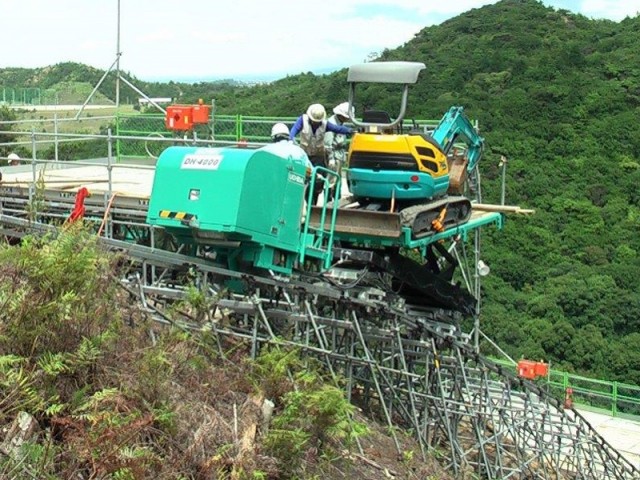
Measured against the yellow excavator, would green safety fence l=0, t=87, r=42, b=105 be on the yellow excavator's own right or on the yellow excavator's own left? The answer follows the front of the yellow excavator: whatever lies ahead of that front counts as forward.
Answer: on the yellow excavator's own left

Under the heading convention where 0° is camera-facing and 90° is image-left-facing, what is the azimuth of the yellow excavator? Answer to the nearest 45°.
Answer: approximately 225°

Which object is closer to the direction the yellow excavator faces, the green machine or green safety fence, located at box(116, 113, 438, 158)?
the green safety fence

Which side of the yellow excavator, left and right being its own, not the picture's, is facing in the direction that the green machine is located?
back

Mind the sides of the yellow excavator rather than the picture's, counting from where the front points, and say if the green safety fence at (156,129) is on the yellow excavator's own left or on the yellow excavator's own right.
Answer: on the yellow excavator's own left

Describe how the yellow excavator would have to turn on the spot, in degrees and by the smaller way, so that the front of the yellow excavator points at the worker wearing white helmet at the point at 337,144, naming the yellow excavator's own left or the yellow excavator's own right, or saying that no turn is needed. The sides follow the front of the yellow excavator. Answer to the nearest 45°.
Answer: approximately 90° to the yellow excavator's own left
